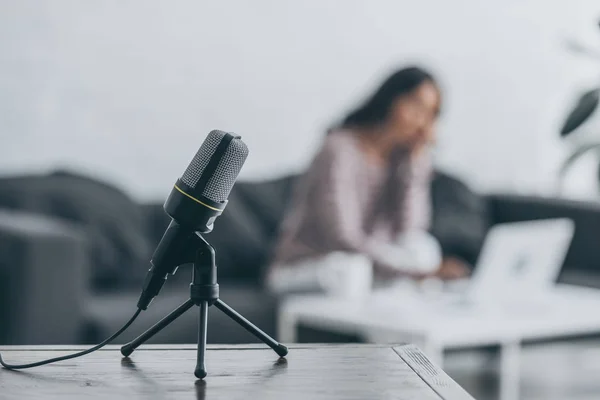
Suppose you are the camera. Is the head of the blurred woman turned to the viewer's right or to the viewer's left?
to the viewer's right

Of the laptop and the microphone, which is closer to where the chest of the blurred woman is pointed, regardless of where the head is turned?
the laptop

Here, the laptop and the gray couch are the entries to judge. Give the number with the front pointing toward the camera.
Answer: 1

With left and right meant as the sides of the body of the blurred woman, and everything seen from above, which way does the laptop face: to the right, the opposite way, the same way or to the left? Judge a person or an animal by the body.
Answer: the opposite way

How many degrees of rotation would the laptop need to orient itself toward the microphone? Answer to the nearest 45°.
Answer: approximately 135° to its left

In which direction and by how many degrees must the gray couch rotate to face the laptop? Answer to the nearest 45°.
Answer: approximately 45° to its left

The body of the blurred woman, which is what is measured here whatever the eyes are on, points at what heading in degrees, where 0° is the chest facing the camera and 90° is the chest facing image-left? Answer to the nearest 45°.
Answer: approximately 315°

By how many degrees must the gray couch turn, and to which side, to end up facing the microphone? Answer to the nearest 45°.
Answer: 0° — it already faces it

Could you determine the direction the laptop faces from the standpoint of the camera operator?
facing away from the viewer and to the left of the viewer
